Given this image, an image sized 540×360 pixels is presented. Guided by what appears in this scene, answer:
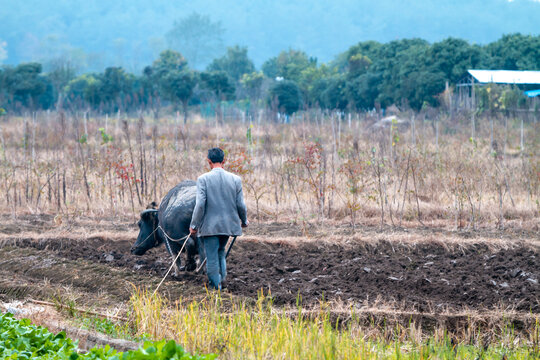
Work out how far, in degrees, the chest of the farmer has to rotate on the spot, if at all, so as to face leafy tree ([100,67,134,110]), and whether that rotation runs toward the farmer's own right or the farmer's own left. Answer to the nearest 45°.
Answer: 0° — they already face it

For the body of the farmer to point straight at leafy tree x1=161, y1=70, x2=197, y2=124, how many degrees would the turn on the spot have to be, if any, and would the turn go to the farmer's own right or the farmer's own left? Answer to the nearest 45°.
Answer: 0° — they already face it

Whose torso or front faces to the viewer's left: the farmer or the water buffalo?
the water buffalo

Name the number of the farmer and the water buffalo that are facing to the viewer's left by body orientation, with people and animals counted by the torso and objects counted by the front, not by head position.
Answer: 1

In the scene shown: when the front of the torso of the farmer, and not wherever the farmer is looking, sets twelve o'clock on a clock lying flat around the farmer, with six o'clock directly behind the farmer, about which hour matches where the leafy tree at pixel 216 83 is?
The leafy tree is roughly at 12 o'clock from the farmer.

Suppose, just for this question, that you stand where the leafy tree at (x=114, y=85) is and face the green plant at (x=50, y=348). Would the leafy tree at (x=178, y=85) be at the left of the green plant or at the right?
left

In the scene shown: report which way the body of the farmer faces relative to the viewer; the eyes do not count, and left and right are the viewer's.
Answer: facing away from the viewer

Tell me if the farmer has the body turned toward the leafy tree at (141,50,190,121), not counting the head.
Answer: yes

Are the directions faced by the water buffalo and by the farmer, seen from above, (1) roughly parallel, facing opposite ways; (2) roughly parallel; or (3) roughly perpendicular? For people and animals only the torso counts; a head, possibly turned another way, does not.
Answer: roughly perpendicular

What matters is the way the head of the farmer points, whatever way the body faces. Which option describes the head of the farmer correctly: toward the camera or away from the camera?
away from the camera

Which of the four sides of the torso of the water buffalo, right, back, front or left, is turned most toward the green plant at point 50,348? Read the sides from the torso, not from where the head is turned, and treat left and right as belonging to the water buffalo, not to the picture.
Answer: left

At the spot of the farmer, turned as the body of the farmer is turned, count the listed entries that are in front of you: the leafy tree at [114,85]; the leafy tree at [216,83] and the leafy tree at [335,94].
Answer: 3

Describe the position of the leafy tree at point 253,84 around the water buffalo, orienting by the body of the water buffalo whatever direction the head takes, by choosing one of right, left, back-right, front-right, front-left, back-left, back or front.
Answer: right

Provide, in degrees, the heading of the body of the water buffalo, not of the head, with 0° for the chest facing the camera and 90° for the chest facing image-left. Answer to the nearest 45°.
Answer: approximately 90°

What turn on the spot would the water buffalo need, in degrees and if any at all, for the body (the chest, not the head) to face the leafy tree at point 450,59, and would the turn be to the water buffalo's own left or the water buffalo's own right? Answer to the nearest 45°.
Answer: approximately 135° to the water buffalo's own right

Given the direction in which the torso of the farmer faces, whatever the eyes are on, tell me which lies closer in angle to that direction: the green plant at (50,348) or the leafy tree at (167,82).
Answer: the leafy tree
